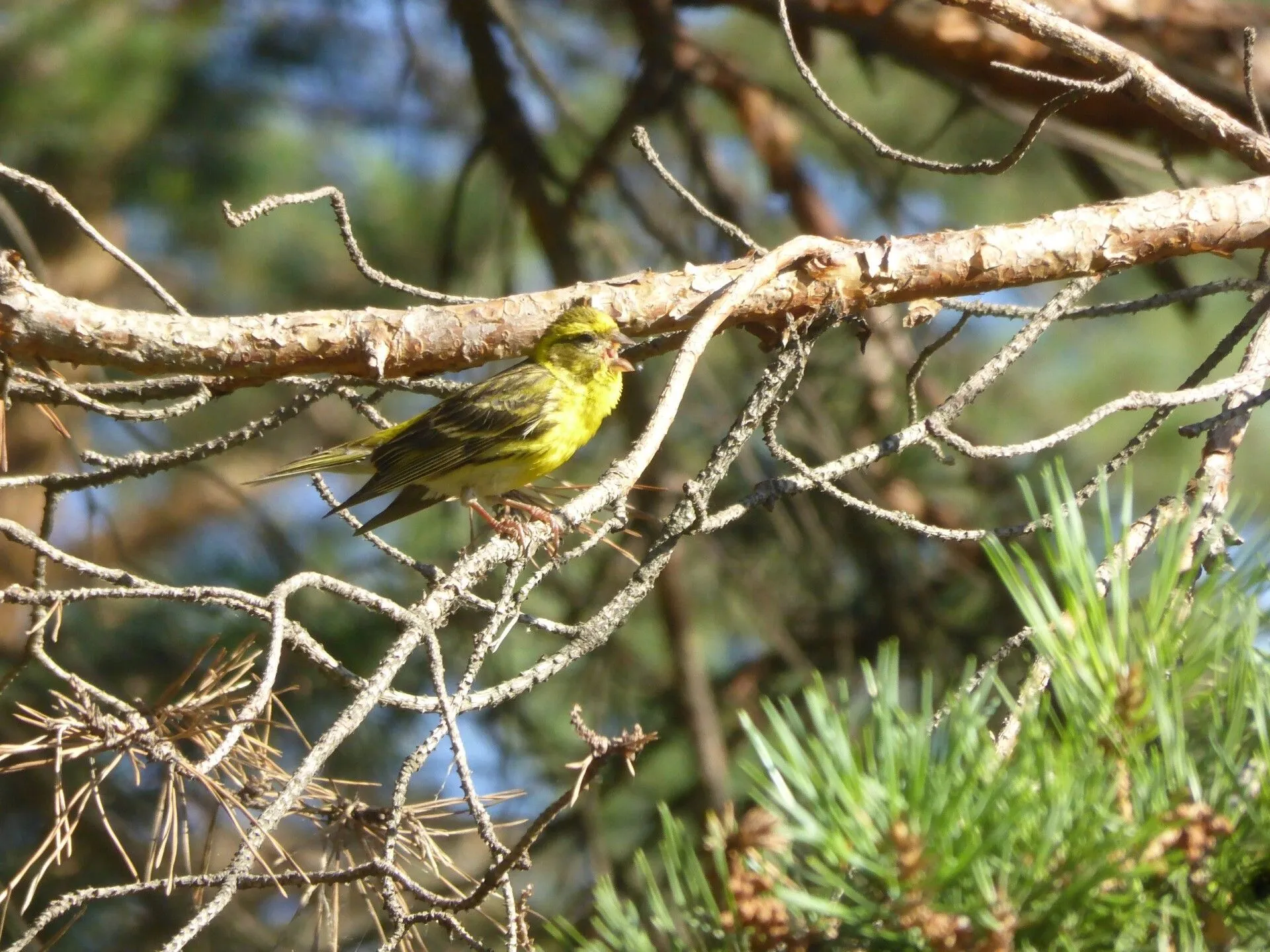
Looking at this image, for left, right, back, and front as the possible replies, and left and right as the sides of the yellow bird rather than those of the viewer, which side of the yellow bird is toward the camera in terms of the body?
right
